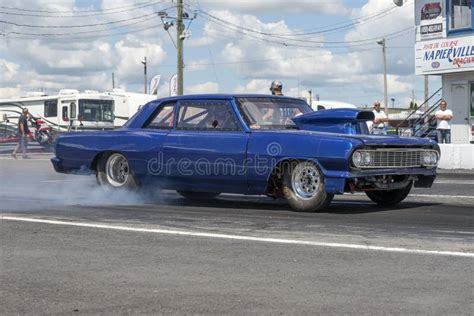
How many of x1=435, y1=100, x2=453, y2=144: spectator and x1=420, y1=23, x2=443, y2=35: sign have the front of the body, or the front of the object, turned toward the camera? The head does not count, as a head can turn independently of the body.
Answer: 2

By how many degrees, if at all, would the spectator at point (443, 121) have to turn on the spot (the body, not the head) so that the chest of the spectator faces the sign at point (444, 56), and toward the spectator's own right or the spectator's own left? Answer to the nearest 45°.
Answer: approximately 180°

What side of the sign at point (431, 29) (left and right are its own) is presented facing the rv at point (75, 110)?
right

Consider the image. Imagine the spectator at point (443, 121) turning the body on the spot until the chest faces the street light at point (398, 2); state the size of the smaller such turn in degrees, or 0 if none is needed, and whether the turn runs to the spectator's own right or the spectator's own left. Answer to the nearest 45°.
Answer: approximately 180°

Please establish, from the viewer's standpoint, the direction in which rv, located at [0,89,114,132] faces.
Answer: facing the viewer and to the right of the viewer

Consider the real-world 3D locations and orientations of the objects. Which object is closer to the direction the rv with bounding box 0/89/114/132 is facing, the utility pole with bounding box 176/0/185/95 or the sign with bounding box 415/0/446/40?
the sign

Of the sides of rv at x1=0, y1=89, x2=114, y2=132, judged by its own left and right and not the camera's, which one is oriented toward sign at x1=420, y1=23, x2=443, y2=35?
front

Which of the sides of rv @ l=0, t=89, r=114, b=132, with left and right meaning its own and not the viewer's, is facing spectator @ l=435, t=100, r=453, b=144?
front

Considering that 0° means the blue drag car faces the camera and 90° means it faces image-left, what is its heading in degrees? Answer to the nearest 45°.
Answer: approximately 315°

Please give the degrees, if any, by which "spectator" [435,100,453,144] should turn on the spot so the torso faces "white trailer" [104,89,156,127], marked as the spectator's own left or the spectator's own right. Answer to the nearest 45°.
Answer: approximately 135° to the spectator's own right
